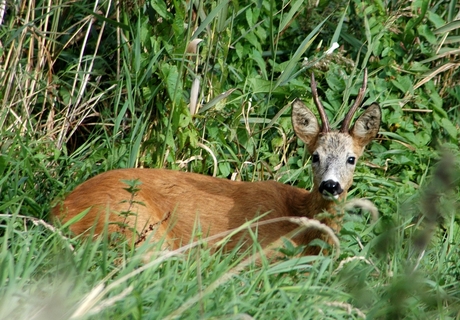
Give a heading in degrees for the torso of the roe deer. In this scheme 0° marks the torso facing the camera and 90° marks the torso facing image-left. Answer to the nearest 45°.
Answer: approximately 270°
